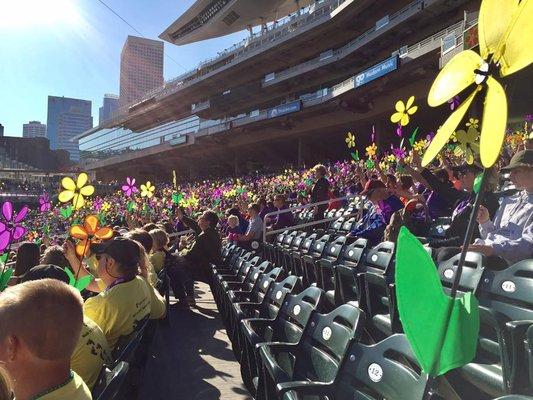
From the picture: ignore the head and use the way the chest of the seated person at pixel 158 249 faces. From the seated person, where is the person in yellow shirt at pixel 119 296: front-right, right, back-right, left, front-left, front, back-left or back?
left

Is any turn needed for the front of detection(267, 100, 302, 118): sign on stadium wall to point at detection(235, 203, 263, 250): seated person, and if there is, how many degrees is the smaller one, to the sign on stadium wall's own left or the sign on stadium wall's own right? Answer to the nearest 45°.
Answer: approximately 45° to the sign on stadium wall's own left

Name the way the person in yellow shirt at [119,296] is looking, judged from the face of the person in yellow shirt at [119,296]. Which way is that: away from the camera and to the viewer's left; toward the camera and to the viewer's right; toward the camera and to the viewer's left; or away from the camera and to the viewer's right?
away from the camera and to the viewer's left

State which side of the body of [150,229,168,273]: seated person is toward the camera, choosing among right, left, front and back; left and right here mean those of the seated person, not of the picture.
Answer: left

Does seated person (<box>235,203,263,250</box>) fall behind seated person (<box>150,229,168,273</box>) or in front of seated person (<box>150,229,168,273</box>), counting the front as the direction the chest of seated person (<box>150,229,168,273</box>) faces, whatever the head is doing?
behind

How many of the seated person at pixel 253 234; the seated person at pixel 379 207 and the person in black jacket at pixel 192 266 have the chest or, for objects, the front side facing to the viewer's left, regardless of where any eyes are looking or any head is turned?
3

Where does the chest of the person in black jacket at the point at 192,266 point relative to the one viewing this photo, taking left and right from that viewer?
facing to the left of the viewer

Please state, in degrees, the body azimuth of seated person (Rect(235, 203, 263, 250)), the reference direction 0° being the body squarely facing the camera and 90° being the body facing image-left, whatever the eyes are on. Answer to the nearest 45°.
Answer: approximately 90°

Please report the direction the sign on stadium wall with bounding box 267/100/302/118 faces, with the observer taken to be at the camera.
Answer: facing the viewer and to the left of the viewer

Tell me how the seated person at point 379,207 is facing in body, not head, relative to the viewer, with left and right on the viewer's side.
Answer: facing to the left of the viewer

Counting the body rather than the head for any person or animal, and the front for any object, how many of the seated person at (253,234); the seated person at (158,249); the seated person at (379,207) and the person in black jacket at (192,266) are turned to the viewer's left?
4
